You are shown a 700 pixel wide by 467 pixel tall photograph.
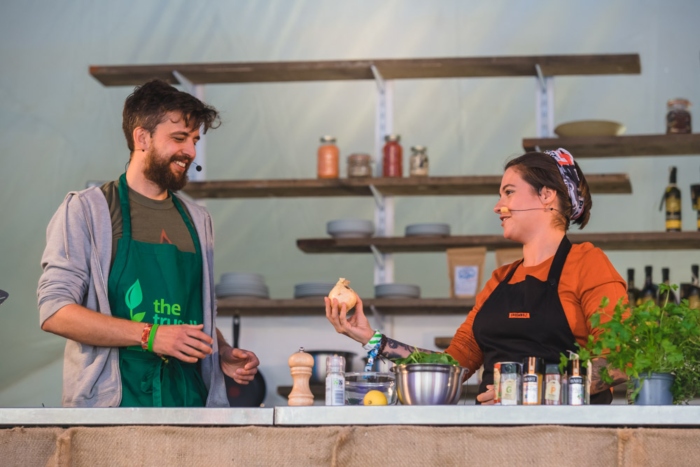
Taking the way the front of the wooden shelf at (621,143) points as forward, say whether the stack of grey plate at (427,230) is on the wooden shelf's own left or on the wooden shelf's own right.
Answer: on the wooden shelf's own right

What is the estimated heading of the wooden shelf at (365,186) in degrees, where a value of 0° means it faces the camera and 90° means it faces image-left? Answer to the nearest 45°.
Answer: approximately 0°

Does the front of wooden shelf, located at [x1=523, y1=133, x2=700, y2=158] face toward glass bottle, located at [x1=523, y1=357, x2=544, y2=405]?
yes

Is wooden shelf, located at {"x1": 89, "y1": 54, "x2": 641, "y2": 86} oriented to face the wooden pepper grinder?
yes

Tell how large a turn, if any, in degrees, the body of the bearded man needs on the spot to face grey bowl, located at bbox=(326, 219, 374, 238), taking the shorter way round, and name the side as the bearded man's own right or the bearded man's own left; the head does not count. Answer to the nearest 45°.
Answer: approximately 90° to the bearded man's own left

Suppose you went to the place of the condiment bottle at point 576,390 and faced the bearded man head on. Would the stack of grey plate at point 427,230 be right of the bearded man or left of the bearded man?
right
